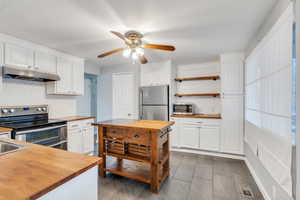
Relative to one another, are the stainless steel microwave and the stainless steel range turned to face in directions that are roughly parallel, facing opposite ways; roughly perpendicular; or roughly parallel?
roughly perpendicular

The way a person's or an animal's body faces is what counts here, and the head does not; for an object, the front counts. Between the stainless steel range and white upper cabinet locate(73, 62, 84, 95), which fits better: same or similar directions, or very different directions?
same or similar directions

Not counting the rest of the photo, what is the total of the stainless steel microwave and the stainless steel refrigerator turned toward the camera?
2

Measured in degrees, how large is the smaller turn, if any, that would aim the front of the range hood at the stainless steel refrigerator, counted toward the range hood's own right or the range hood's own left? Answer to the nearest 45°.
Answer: approximately 45° to the range hood's own left

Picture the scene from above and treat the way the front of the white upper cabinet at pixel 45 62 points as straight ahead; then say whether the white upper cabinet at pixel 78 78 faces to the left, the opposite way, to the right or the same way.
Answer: the same way

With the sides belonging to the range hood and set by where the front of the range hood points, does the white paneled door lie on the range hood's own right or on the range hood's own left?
on the range hood's own left

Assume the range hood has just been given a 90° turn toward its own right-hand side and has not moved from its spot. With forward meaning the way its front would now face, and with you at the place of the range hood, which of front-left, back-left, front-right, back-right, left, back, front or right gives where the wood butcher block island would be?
left

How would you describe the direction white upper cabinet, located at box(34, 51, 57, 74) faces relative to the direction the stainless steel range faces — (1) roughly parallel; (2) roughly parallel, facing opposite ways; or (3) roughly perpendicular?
roughly parallel

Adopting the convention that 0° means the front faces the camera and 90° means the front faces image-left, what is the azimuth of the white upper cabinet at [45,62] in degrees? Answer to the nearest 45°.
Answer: approximately 315°

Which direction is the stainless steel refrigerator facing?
toward the camera

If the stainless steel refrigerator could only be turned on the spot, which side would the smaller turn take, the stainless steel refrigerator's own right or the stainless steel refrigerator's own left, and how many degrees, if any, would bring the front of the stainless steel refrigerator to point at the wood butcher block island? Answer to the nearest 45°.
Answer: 0° — it already faces it

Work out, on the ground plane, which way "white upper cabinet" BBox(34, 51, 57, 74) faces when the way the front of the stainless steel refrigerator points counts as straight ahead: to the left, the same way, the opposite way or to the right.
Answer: to the left

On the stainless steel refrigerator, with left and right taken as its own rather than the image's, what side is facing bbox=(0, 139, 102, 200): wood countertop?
front

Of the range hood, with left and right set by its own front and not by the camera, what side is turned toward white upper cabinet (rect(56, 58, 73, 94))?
left
